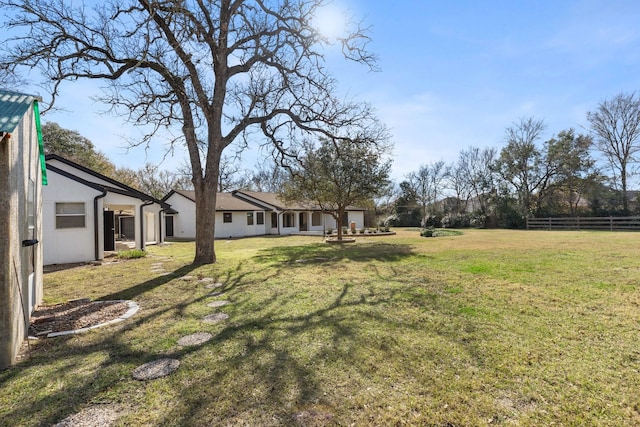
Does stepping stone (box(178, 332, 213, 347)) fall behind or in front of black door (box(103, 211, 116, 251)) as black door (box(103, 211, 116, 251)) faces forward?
in front

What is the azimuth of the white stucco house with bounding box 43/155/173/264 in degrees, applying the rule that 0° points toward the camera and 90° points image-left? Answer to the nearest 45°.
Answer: approximately 315°

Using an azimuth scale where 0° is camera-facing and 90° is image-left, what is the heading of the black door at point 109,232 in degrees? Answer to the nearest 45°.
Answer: approximately 315°

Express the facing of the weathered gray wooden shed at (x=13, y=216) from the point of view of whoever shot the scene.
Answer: facing to the right of the viewer

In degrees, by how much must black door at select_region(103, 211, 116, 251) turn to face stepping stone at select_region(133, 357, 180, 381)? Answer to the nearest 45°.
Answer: approximately 45° to its right
